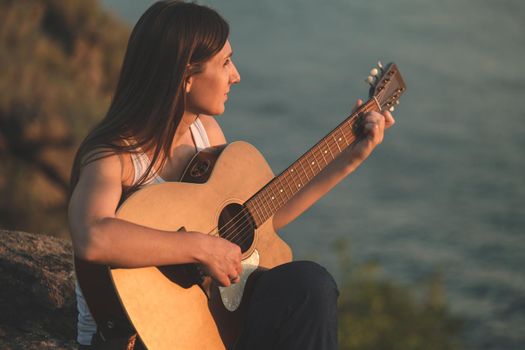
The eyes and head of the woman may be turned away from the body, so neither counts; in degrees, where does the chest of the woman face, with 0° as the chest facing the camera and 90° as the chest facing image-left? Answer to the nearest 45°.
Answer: approximately 315°
